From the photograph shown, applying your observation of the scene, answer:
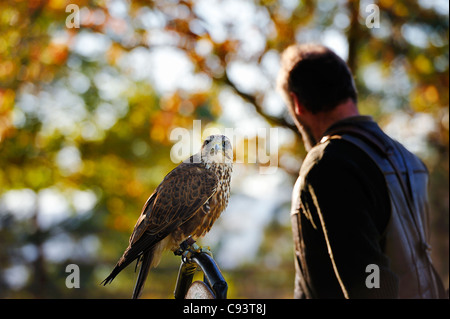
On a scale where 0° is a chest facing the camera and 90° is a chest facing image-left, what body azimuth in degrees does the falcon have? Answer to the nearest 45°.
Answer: approximately 270°

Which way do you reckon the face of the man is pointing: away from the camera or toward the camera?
away from the camera

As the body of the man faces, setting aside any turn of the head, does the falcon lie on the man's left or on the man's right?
on the man's left

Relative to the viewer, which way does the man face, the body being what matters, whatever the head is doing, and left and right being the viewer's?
facing away from the viewer and to the left of the viewer
